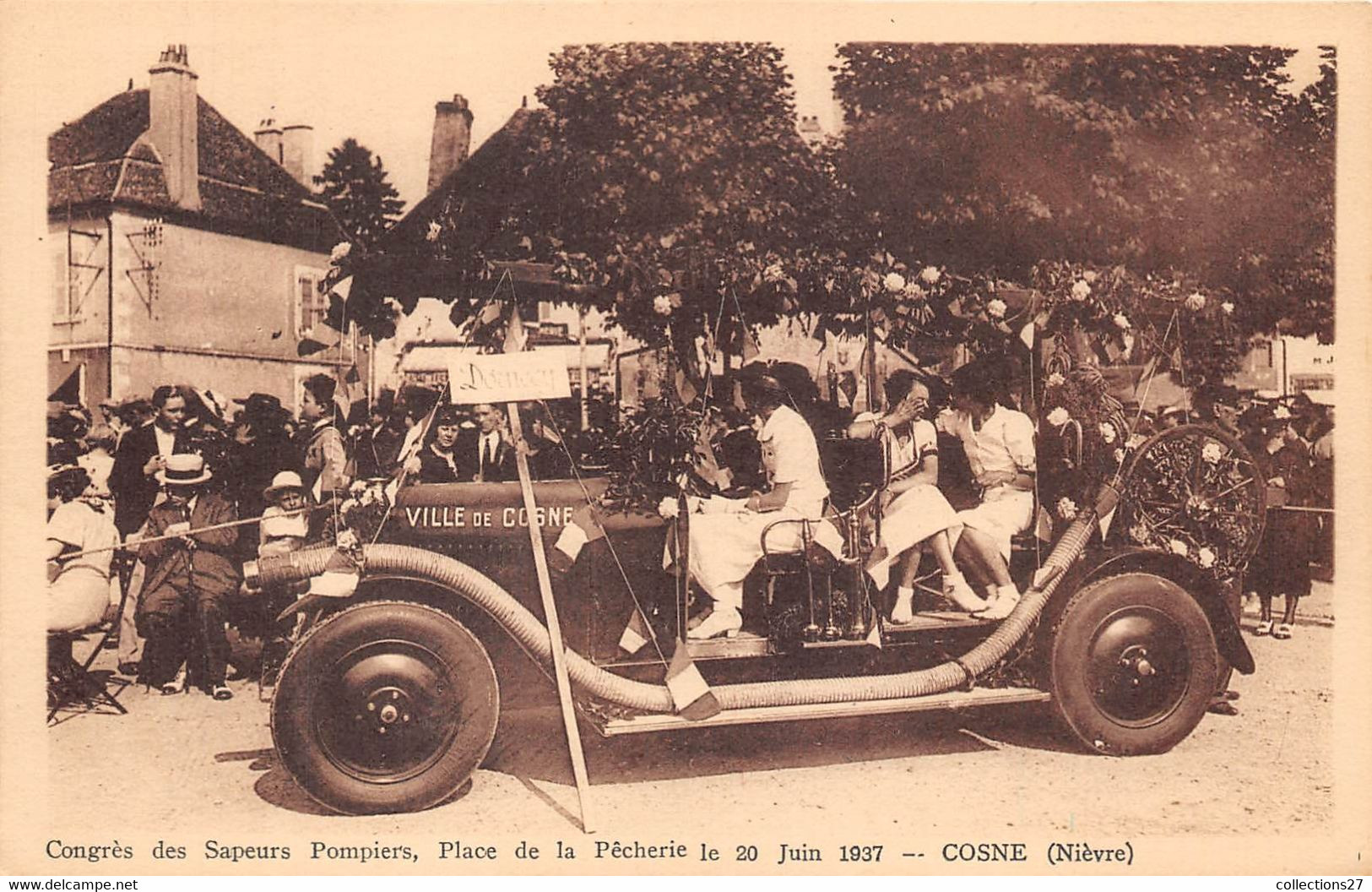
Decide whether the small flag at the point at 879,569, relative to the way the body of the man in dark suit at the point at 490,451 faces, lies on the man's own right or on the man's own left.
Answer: on the man's own left

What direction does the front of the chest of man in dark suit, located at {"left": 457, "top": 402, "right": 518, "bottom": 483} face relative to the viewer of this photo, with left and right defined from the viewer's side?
facing the viewer

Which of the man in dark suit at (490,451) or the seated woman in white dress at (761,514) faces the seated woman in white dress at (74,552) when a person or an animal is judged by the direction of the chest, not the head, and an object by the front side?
the seated woman in white dress at (761,514)

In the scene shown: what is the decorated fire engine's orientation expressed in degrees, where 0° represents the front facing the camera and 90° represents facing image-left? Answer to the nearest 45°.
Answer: approximately 90°

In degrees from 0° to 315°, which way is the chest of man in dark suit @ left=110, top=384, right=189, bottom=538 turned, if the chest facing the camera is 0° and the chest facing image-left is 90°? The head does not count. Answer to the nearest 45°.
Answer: approximately 315°

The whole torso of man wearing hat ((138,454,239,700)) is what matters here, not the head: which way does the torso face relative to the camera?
toward the camera

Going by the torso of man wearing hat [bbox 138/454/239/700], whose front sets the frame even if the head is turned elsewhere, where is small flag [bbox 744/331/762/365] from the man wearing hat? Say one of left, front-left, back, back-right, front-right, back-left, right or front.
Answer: front-left

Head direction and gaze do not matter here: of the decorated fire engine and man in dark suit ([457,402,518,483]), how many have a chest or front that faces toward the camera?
1

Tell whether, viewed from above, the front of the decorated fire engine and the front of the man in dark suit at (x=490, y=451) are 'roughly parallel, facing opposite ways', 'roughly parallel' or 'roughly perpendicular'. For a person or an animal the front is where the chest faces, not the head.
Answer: roughly perpendicular

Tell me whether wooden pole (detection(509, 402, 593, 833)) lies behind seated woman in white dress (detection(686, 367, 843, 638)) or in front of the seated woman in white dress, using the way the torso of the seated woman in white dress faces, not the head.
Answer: in front

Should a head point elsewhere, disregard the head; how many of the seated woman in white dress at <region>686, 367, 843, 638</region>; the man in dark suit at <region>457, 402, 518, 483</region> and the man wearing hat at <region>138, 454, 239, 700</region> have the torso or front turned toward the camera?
2

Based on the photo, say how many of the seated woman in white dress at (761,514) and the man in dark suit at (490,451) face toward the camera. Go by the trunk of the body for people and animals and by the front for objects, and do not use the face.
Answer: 1

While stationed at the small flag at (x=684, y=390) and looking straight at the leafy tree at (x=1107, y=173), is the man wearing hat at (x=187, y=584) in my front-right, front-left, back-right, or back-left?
back-left
